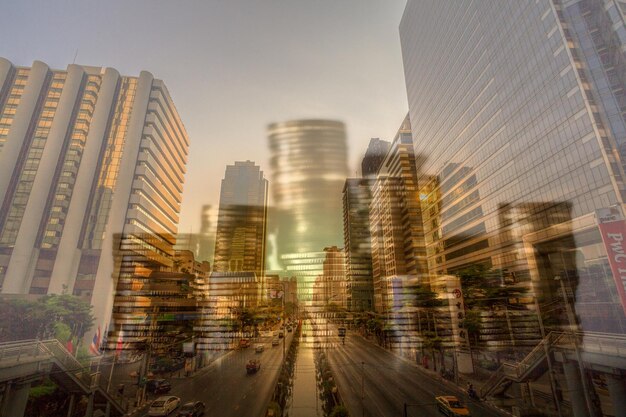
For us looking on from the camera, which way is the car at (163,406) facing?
facing away from the viewer and to the right of the viewer

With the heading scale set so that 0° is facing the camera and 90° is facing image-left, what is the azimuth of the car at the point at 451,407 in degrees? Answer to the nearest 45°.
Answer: approximately 315°

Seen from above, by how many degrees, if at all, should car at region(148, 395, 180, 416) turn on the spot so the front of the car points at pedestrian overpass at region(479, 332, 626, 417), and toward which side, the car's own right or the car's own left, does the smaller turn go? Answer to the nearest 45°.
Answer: approximately 90° to the car's own right

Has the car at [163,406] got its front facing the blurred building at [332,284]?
yes

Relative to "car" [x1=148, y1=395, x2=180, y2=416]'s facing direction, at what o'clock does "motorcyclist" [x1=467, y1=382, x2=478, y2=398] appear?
The motorcyclist is roughly at 2 o'clock from the car.

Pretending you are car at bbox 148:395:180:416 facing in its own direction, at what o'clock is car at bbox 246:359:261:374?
car at bbox 246:359:261:374 is roughly at 12 o'clock from car at bbox 148:395:180:416.

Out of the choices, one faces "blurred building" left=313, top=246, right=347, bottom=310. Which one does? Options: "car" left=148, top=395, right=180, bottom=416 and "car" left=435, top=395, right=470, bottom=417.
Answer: "car" left=148, top=395, right=180, bottom=416

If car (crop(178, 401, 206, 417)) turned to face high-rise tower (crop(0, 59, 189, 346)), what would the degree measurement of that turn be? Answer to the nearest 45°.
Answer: approximately 90° to its left

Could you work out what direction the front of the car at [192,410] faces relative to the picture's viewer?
facing away from the viewer and to the right of the viewer
